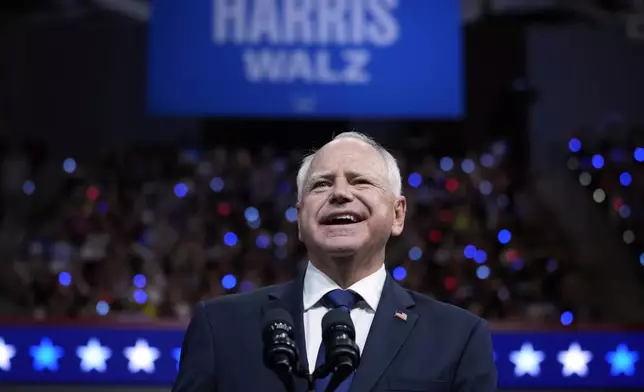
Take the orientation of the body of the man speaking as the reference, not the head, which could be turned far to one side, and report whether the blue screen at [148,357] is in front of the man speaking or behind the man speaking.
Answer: behind

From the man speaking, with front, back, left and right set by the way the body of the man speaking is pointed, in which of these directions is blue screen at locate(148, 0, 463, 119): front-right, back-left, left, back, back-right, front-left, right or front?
back

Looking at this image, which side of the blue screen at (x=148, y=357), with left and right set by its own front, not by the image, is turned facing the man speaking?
front

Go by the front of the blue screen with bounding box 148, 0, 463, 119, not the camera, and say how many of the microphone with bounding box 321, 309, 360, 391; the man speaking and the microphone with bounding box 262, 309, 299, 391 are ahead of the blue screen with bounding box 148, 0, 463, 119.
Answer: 3

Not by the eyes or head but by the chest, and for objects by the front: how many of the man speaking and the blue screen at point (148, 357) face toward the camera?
2

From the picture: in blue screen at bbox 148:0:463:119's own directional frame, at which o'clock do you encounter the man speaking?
The man speaking is roughly at 12 o'clock from the blue screen.

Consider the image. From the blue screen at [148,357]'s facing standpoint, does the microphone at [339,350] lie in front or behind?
in front

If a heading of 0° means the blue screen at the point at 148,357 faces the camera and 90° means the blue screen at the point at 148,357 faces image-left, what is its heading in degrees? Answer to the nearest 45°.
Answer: approximately 0°
